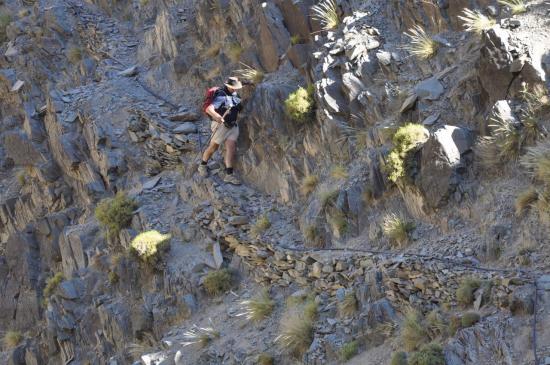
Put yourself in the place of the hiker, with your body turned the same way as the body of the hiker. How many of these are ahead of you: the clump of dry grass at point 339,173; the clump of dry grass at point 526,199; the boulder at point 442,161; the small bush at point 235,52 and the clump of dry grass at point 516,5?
4

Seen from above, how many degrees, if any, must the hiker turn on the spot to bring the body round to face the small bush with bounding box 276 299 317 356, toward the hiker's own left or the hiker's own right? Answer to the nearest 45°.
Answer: approximately 45° to the hiker's own right

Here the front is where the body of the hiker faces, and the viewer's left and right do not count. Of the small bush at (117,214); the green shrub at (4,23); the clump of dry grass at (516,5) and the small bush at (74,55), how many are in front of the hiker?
1

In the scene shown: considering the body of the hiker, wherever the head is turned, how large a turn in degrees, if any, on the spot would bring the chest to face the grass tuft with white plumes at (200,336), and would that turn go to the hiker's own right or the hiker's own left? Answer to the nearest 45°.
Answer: approximately 45° to the hiker's own right

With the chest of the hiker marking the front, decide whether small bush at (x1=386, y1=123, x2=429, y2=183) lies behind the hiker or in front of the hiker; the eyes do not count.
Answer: in front

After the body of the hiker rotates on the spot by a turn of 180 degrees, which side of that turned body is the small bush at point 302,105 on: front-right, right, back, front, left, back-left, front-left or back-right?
back

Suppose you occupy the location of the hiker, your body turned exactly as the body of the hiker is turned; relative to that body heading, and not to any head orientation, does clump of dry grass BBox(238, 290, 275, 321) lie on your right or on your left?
on your right

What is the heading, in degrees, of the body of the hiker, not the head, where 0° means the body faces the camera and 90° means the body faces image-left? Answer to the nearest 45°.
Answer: approximately 315°

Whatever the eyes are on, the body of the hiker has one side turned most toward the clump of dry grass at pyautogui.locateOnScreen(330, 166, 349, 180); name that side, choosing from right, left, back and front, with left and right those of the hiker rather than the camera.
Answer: front

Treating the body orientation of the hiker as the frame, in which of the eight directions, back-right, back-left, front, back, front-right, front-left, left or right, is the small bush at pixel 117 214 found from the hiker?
back-right

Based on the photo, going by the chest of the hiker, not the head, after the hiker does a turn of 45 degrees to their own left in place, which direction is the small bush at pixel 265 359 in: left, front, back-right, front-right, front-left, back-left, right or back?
right

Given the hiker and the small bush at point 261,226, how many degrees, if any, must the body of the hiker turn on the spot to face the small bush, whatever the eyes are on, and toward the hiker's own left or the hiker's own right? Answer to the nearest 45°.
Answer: approximately 45° to the hiker's own right

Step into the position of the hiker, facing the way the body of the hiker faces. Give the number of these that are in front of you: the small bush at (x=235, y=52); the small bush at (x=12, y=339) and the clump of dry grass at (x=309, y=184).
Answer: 1

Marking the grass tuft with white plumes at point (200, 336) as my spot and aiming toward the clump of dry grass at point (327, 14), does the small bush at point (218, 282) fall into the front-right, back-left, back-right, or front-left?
front-left

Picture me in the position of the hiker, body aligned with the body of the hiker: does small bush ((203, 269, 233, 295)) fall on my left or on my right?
on my right

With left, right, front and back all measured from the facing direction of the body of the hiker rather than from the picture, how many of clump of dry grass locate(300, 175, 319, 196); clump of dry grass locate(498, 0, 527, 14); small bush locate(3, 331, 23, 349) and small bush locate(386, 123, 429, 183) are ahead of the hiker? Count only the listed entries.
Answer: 3

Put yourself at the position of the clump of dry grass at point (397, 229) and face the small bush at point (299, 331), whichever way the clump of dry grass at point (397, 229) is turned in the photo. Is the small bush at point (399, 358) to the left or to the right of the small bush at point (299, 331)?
left

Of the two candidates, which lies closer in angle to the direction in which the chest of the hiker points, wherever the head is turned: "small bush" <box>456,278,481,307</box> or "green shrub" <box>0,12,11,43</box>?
the small bush

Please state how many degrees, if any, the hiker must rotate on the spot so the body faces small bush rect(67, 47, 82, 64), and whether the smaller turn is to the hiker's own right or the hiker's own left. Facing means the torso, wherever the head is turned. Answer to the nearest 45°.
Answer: approximately 180°
